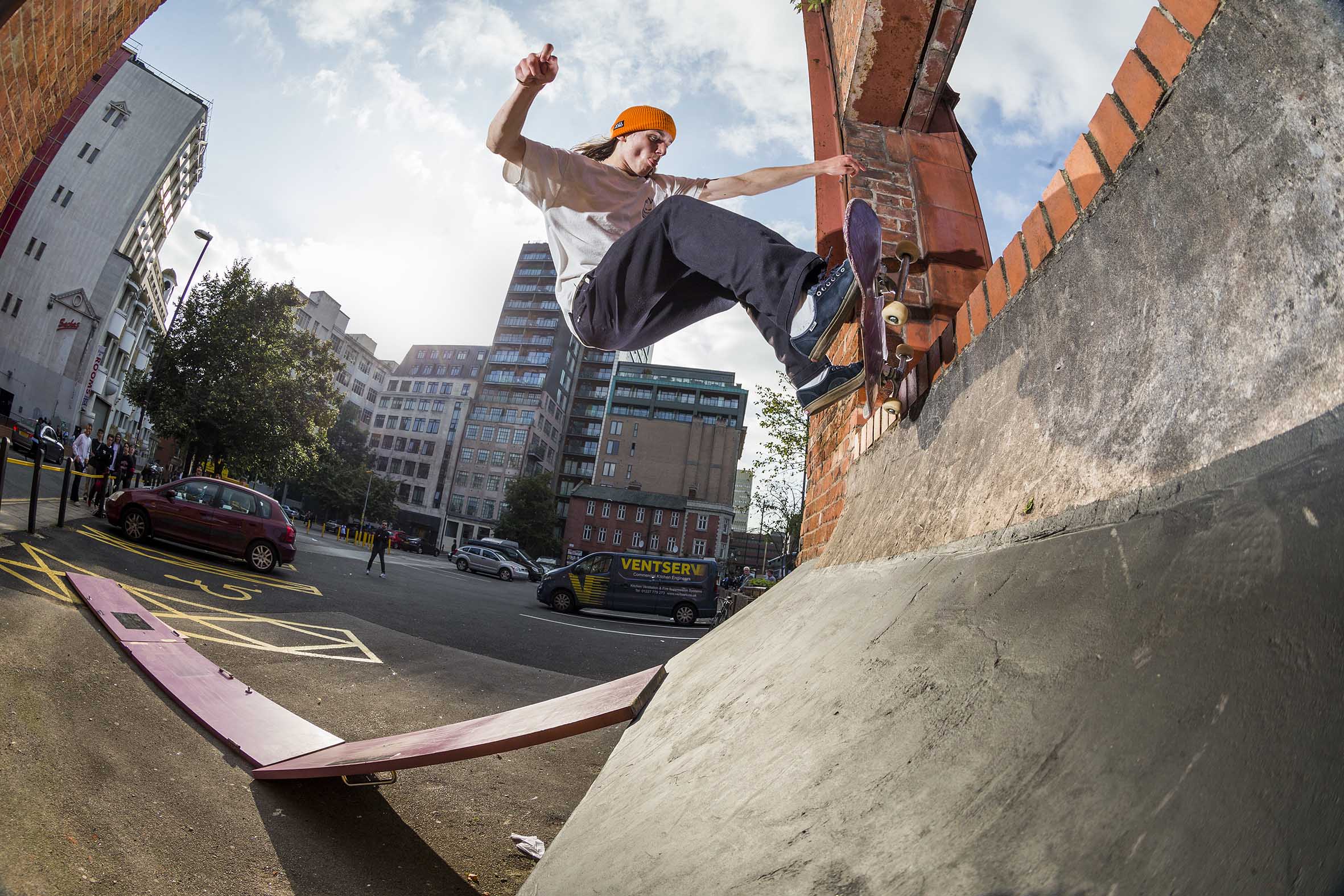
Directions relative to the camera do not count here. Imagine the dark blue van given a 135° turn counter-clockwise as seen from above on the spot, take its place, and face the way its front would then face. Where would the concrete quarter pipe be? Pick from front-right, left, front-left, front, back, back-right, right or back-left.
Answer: front-right

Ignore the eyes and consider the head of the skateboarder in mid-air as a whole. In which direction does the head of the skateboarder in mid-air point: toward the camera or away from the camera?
toward the camera

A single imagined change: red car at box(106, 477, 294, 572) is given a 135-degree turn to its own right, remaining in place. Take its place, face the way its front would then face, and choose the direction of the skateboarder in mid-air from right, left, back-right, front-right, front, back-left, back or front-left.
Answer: back-right

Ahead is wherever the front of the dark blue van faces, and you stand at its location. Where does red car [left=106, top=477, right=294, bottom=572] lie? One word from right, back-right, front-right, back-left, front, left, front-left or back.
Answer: front-left

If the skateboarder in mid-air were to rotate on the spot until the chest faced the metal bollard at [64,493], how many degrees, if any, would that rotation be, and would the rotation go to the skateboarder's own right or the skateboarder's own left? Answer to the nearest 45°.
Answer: approximately 180°

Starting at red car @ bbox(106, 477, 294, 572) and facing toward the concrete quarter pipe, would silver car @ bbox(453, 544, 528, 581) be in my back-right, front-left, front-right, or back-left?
back-left

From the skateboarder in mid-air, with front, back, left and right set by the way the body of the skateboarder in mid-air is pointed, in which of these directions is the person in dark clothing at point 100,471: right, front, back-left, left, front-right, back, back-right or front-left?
back

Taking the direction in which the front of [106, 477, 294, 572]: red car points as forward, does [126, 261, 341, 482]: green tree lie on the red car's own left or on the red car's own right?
on the red car's own right

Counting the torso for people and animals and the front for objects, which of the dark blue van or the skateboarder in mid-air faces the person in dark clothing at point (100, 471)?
the dark blue van

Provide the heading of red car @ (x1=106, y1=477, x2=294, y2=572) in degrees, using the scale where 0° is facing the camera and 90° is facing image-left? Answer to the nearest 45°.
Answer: approximately 90°

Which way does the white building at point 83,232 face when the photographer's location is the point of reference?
facing to the right of the viewer

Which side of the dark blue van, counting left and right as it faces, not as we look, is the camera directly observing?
left

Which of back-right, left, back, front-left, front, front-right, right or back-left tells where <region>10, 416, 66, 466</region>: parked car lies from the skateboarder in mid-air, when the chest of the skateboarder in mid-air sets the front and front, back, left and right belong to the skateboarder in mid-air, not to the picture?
back

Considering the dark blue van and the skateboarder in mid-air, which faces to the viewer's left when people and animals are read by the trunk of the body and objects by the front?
the dark blue van
